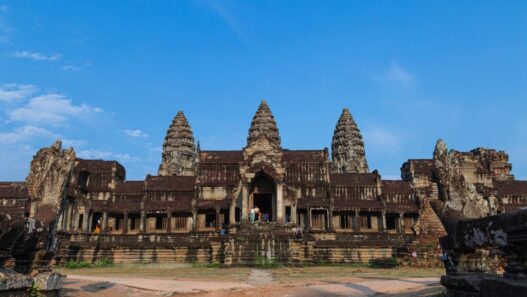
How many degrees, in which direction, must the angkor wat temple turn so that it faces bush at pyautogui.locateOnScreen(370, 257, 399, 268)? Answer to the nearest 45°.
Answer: approximately 45° to its left

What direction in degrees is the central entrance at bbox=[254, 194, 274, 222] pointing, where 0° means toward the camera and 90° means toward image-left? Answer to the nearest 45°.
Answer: approximately 0°

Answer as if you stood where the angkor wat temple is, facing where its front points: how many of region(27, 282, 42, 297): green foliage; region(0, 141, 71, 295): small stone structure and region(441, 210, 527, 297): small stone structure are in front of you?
3

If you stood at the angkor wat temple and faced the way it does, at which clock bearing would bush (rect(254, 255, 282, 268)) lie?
The bush is roughly at 12 o'clock from the angkor wat temple.

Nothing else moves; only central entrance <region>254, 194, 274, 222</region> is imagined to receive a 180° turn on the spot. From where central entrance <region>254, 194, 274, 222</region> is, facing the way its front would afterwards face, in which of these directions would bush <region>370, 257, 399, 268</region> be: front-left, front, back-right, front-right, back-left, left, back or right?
back-right

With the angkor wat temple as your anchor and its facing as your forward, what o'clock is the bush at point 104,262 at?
The bush is roughly at 2 o'clock from the angkor wat temple.

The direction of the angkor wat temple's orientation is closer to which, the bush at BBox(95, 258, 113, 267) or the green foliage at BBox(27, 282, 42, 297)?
the green foliage

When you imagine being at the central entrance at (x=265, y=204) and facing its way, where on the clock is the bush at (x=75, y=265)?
The bush is roughly at 2 o'clock from the central entrance.

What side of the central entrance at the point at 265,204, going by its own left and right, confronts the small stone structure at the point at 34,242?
front

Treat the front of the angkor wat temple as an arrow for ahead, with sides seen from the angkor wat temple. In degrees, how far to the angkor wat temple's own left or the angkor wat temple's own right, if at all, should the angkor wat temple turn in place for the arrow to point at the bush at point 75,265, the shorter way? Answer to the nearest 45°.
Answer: approximately 45° to the angkor wat temple's own right

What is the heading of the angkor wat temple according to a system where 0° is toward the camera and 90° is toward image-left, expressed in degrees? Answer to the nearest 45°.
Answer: approximately 0°
